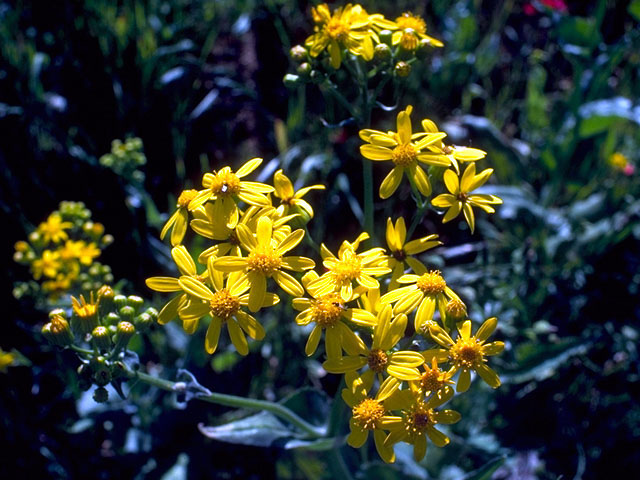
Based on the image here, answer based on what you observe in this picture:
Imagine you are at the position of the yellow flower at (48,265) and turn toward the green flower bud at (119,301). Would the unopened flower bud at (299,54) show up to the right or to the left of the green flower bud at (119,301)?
left

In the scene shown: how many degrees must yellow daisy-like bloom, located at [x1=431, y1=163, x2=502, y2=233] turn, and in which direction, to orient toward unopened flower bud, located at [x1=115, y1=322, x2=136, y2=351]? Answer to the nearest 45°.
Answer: approximately 45° to its right

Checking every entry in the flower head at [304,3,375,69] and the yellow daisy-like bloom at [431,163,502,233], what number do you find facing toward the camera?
2

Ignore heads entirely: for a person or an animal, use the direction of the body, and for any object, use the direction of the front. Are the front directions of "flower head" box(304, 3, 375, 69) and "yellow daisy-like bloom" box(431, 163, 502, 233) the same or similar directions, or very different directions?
same or similar directions

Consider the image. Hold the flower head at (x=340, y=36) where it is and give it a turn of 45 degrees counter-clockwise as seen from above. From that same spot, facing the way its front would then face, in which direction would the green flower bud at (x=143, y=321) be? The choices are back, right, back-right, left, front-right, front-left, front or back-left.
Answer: right

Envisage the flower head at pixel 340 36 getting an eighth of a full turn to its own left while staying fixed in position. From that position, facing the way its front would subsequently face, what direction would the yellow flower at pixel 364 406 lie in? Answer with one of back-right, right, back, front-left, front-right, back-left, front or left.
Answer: front-right

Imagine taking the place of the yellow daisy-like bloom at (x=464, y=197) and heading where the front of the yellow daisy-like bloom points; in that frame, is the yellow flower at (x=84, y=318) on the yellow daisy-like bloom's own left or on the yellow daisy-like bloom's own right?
on the yellow daisy-like bloom's own right

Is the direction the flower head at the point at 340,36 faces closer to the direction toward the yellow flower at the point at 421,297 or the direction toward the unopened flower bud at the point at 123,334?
the yellow flower

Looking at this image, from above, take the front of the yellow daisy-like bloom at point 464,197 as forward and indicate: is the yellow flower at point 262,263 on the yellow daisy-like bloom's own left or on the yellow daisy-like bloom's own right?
on the yellow daisy-like bloom's own right

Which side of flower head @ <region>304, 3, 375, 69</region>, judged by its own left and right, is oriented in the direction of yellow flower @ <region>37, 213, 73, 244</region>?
right

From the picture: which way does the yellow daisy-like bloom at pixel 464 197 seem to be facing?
toward the camera

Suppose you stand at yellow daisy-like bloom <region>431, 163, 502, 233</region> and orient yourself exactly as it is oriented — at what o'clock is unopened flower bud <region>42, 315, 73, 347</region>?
The unopened flower bud is roughly at 2 o'clock from the yellow daisy-like bloom.
